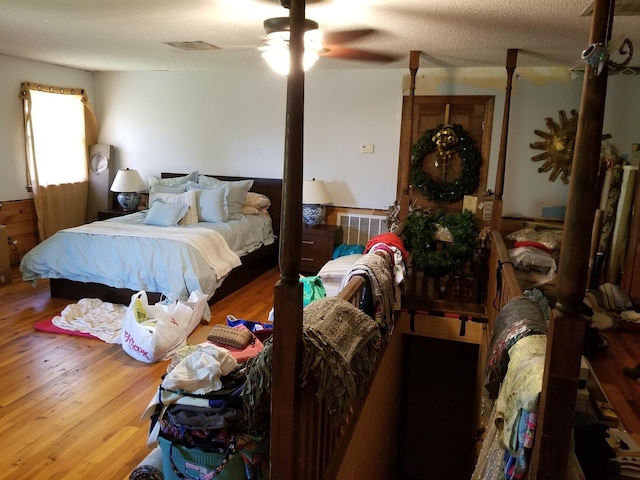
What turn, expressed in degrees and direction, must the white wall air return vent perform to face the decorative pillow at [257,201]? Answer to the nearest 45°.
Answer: approximately 90° to its right

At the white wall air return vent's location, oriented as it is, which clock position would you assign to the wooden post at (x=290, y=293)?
The wooden post is roughly at 12 o'clock from the white wall air return vent.

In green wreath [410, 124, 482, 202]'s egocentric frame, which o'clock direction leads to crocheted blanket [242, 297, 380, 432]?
The crocheted blanket is roughly at 12 o'clock from the green wreath.

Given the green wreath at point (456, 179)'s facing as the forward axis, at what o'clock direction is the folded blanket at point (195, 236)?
The folded blanket is roughly at 2 o'clock from the green wreath.

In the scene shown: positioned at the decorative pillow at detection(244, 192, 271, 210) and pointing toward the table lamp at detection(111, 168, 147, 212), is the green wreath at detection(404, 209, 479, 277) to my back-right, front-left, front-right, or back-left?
back-left

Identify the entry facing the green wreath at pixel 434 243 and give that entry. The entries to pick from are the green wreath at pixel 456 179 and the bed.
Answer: the green wreath at pixel 456 179

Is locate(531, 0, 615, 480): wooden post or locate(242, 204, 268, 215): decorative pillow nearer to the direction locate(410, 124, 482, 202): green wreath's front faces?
the wooden post

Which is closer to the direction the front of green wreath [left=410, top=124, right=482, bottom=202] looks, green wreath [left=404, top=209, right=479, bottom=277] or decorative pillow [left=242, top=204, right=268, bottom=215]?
the green wreath

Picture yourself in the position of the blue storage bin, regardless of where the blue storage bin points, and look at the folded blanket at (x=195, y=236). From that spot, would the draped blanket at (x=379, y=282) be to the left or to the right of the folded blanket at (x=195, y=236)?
right

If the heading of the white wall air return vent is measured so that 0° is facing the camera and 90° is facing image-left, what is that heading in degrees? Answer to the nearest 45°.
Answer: approximately 0°

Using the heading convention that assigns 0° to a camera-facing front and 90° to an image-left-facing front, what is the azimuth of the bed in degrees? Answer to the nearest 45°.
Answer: approximately 45°

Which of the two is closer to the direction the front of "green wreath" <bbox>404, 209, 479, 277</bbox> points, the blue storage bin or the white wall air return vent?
the blue storage bin

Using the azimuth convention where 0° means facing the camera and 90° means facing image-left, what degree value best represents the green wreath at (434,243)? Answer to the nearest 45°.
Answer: approximately 0°
